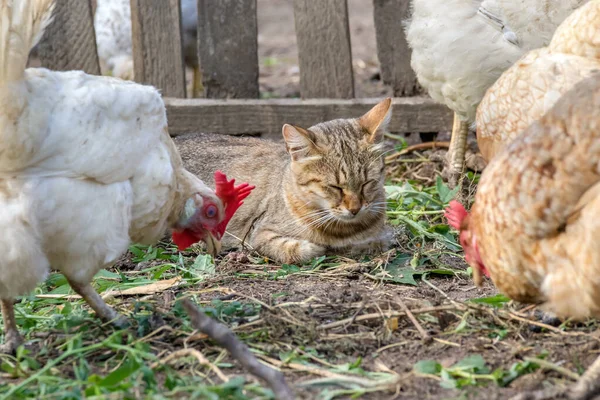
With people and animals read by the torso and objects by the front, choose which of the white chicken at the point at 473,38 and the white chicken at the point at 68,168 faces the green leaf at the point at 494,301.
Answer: the white chicken at the point at 68,168

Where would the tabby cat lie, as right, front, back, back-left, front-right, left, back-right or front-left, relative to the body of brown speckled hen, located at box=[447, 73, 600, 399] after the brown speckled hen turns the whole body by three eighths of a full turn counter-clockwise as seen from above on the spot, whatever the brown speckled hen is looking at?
back

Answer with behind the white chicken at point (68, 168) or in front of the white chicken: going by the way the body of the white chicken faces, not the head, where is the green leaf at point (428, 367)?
in front

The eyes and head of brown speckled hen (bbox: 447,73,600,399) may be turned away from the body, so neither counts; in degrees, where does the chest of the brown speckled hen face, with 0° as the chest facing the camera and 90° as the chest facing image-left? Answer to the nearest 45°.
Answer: approximately 90°

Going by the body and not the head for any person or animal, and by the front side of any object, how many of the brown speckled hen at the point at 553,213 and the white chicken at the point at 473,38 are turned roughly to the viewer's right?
0

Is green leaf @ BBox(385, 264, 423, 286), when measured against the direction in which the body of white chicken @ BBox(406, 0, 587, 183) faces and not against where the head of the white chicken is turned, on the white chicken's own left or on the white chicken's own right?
on the white chicken's own left

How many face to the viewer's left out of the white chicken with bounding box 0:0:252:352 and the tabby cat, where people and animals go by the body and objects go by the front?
0

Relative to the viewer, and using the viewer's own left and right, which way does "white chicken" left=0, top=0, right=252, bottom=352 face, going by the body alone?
facing to the right of the viewer

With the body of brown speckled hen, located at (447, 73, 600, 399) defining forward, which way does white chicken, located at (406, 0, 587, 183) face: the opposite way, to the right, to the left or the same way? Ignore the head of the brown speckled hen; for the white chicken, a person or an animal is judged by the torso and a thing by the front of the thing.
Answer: the same way

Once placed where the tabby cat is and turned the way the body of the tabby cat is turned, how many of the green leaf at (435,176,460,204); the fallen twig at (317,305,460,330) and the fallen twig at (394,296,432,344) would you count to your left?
1

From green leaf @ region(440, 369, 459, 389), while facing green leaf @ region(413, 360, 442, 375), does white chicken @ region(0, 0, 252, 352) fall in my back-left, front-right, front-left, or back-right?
front-left

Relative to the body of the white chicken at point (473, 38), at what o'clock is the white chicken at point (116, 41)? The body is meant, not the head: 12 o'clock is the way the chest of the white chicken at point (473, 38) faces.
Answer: the white chicken at point (116, 41) is roughly at 1 o'clock from the white chicken at point (473, 38).

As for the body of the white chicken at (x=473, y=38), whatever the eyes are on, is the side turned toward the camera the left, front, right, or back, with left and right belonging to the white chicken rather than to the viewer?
left

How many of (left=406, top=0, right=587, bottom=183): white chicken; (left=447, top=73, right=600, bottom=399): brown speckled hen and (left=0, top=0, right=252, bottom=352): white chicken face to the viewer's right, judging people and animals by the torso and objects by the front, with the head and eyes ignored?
1

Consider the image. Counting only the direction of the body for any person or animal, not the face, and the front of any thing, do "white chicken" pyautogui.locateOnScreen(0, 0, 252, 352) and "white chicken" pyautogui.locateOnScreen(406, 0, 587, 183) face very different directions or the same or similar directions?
very different directions

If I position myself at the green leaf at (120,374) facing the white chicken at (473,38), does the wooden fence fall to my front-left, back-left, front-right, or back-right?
front-left

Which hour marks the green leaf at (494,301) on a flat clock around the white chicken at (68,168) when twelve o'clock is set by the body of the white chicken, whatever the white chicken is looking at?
The green leaf is roughly at 12 o'clock from the white chicken.

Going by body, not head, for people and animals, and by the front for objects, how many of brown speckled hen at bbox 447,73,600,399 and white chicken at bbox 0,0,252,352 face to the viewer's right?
1

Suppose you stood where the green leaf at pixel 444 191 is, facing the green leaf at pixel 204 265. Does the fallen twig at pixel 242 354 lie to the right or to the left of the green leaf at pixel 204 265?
left

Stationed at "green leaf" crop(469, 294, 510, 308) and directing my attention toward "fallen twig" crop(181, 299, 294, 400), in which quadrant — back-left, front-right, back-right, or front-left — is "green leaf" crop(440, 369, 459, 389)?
front-left
